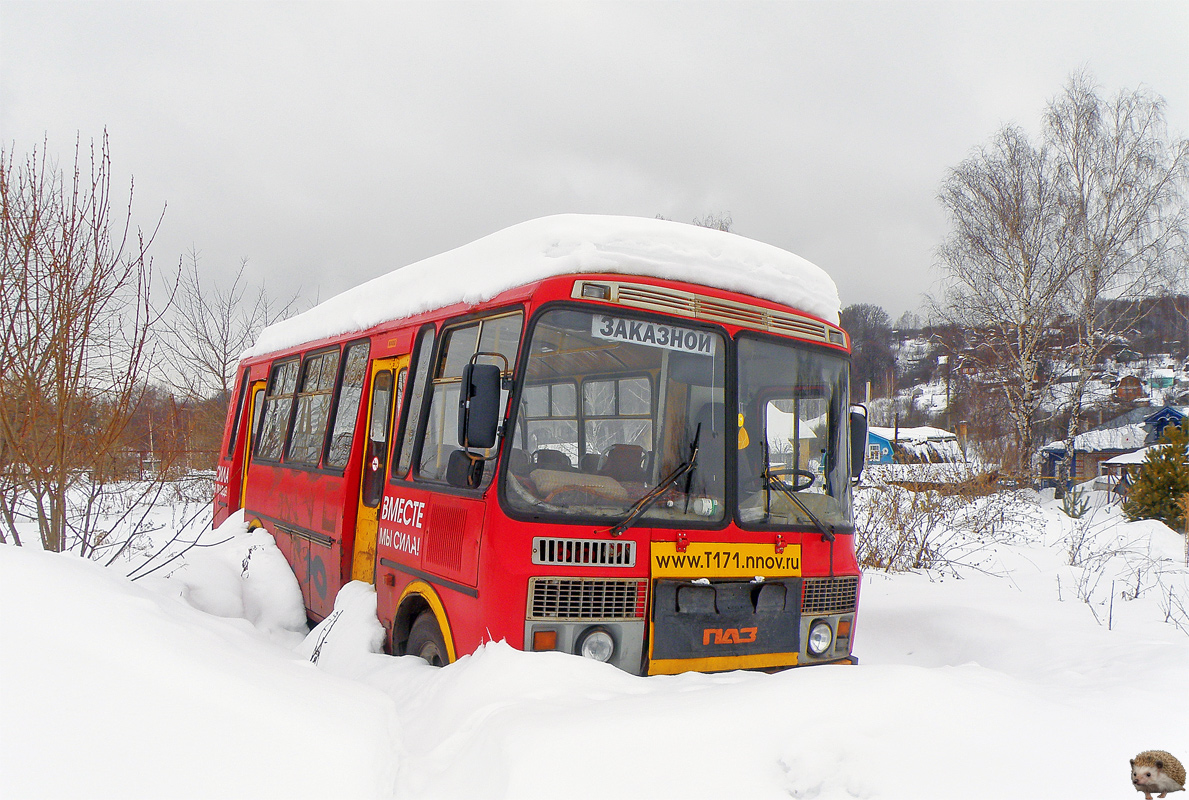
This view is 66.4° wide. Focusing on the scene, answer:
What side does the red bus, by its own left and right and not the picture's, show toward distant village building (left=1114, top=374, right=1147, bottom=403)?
left

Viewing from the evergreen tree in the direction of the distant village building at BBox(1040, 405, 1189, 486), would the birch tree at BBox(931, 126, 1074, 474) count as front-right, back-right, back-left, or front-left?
front-left

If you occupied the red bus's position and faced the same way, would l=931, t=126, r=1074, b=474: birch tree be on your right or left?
on your left

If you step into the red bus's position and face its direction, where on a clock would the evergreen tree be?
The evergreen tree is roughly at 9 o'clock from the red bus.

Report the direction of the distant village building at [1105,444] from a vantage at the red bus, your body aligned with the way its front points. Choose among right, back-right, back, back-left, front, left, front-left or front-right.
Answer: left

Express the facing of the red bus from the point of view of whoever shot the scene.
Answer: facing the viewer and to the right of the viewer
